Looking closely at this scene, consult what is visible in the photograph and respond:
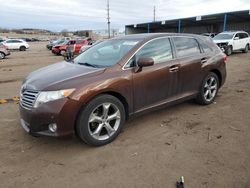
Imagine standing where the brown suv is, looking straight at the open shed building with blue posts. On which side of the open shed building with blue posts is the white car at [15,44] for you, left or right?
left

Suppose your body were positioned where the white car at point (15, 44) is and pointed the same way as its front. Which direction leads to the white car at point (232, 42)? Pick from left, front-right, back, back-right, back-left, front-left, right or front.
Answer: back-left

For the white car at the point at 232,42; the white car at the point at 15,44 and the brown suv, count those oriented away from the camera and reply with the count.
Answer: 0

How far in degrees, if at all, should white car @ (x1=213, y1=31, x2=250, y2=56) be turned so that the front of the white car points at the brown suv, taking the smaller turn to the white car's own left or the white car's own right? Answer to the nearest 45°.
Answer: approximately 45° to the white car's own left

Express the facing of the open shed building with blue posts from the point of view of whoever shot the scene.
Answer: facing the viewer and to the left of the viewer

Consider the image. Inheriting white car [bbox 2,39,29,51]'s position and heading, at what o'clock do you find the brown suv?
The brown suv is roughly at 9 o'clock from the white car.

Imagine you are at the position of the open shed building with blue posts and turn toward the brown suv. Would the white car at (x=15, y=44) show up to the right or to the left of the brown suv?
right

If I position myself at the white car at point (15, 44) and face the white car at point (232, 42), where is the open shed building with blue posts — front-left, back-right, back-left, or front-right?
front-left

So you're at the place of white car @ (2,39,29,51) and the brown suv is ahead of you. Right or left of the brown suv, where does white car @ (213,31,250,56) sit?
left

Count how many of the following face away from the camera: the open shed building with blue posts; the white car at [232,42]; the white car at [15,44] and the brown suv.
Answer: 0

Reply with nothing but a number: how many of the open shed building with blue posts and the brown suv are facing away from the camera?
0

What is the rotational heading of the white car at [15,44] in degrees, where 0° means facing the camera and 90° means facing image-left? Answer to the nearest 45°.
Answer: approximately 90°
